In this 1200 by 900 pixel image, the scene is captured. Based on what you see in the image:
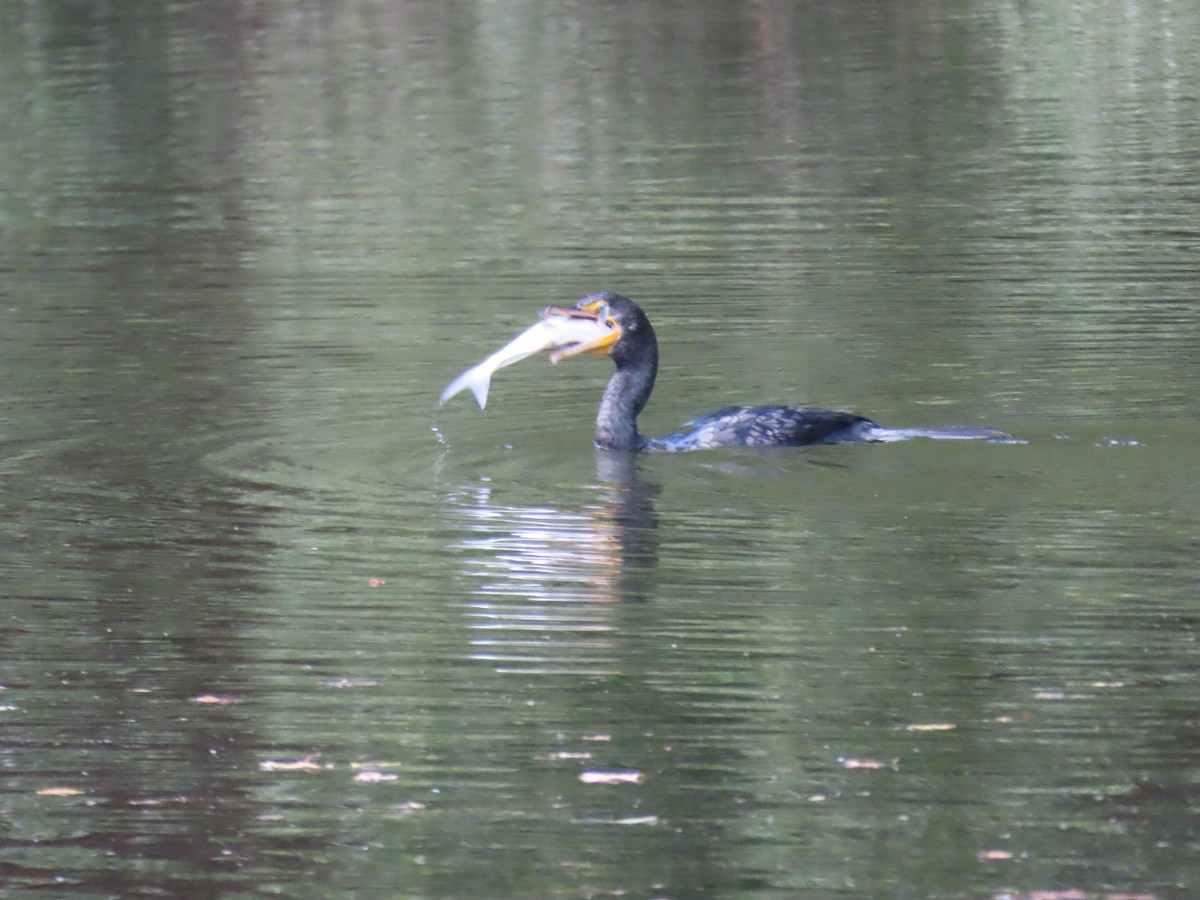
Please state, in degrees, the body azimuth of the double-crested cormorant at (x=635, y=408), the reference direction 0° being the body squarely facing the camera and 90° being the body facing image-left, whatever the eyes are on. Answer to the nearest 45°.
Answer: approximately 90°

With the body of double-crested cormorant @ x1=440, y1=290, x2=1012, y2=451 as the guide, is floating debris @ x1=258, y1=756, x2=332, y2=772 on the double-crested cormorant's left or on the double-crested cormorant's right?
on the double-crested cormorant's left

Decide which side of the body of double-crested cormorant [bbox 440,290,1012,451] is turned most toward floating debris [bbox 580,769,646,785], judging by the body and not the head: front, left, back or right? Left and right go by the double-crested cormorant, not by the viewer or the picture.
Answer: left
